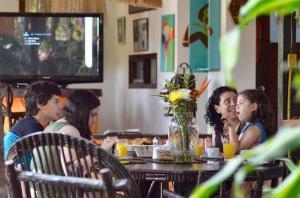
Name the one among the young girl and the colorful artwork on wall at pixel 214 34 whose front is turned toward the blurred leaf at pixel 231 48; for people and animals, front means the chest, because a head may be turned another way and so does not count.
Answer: the colorful artwork on wall

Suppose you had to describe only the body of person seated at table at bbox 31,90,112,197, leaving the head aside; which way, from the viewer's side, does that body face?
to the viewer's right

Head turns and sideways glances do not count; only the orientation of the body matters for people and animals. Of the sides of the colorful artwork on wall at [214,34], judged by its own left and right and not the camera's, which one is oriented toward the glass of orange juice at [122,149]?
front

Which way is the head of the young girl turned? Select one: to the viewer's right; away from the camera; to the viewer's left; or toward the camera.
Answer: to the viewer's left

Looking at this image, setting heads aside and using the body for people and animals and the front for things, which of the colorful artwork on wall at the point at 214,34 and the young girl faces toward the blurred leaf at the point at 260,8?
the colorful artwork on wall

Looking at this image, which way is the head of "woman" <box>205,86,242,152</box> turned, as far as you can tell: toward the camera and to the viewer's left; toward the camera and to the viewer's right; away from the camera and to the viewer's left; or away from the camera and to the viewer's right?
toward the camera and to the viewer's right

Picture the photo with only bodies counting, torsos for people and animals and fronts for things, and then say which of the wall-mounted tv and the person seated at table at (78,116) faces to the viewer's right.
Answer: the person seated at table

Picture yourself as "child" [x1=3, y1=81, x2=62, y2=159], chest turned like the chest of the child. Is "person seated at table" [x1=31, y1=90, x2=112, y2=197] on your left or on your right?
on your right

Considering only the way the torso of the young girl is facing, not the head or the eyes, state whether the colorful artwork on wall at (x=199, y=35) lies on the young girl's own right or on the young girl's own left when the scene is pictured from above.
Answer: on the young girl's own right

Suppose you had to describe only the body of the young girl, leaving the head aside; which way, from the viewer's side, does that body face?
to the viewer's left
